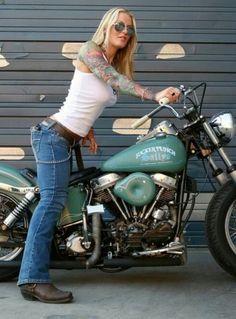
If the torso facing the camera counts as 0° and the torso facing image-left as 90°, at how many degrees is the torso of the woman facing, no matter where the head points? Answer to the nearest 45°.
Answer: approximately 270°

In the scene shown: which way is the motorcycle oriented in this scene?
to the viewer's right
